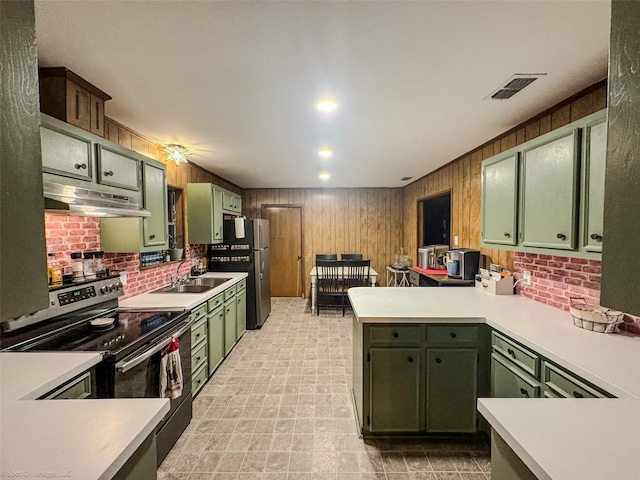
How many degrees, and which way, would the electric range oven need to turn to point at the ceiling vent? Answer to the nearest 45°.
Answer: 0° — it already faces it

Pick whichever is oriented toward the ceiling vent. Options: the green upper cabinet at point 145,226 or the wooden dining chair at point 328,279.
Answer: the green upper cabinet

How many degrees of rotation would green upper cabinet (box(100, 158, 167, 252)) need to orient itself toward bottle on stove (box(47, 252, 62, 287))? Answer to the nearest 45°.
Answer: approximately 90° to its right

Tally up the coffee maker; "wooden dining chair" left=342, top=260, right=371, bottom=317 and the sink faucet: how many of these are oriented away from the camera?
1

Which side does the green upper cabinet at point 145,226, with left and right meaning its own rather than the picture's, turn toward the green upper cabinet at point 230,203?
left

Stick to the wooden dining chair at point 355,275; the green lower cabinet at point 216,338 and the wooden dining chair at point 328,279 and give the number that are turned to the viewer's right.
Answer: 1

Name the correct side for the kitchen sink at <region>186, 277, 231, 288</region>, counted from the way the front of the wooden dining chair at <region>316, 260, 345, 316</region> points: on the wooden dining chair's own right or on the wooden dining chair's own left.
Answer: on the wooden dining chair's own left

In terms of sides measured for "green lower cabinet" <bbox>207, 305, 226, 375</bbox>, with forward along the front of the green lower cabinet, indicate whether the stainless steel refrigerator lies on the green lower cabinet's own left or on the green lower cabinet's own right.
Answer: on the green lower cabinet's own left

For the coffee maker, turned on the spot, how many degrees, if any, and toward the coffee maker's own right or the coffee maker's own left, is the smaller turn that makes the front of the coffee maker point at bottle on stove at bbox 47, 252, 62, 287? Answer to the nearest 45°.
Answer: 0° — it already faces it

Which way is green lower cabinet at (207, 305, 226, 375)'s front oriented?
to the viewer's right

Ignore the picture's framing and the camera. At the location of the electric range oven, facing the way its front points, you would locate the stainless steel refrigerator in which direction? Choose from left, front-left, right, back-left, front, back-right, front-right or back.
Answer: left

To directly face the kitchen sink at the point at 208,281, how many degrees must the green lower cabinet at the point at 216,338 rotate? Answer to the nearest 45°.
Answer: approximately 90° to its left

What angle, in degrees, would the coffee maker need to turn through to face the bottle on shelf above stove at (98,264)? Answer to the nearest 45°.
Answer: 0° — it already faces it

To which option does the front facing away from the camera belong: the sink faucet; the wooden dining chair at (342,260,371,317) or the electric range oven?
the wooden dining chair

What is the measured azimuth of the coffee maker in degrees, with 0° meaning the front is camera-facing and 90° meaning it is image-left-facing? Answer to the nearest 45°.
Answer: approximately 45°

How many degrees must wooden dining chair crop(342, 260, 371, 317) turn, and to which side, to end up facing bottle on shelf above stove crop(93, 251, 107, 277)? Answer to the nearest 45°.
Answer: approximately 135° to its left

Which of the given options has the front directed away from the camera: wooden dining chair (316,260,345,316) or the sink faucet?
the wooden dining chair
